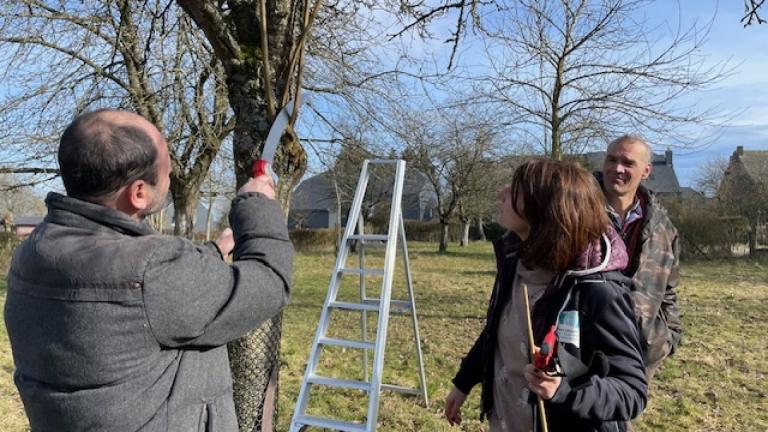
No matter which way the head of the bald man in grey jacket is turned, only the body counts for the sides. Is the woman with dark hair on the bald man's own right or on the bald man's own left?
on the bald man's own right

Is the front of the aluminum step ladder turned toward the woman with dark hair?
no

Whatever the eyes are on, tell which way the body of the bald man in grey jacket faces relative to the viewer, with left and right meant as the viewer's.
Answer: facing away from the viewer and to the right of the viewer

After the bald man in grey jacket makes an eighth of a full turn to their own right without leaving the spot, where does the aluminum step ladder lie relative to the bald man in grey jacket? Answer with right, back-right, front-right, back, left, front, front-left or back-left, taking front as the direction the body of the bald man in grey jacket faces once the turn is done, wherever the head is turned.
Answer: front-left

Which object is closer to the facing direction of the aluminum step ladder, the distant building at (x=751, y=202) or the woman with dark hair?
the woman with dark hair

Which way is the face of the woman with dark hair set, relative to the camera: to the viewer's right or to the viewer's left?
to the viewer's left

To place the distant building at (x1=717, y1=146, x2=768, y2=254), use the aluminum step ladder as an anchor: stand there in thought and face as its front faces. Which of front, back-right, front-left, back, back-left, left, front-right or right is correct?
back

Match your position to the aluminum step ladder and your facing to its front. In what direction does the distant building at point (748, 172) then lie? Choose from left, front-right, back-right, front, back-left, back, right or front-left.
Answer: back

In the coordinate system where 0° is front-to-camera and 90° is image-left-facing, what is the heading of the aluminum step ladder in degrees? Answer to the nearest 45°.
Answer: approximately 45°
